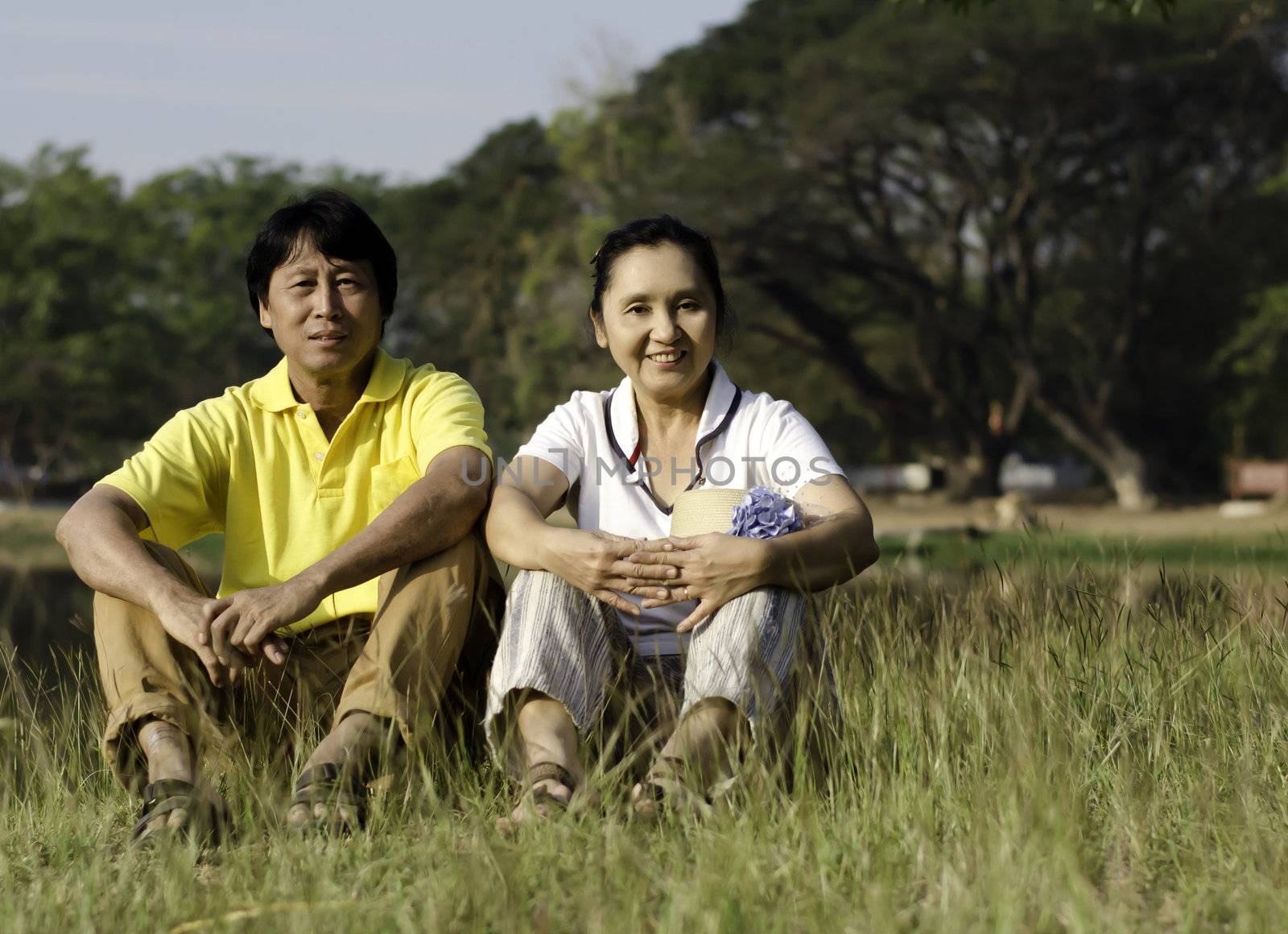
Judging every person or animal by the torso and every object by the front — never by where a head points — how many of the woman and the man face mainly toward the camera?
2

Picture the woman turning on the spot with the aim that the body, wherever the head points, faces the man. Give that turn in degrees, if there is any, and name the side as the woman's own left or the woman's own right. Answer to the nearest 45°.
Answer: approximately 90° to the woman's own right

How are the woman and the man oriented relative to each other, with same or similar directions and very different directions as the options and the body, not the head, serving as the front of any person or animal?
same or similar directions

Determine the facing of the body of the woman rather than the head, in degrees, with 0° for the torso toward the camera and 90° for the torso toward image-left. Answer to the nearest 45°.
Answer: approximately 0°

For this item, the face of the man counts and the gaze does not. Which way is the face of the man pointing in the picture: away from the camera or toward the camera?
toward the camera

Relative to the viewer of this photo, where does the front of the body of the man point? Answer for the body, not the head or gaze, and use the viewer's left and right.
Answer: facing the viewer

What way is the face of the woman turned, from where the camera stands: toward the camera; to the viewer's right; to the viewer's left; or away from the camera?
toward the camera
